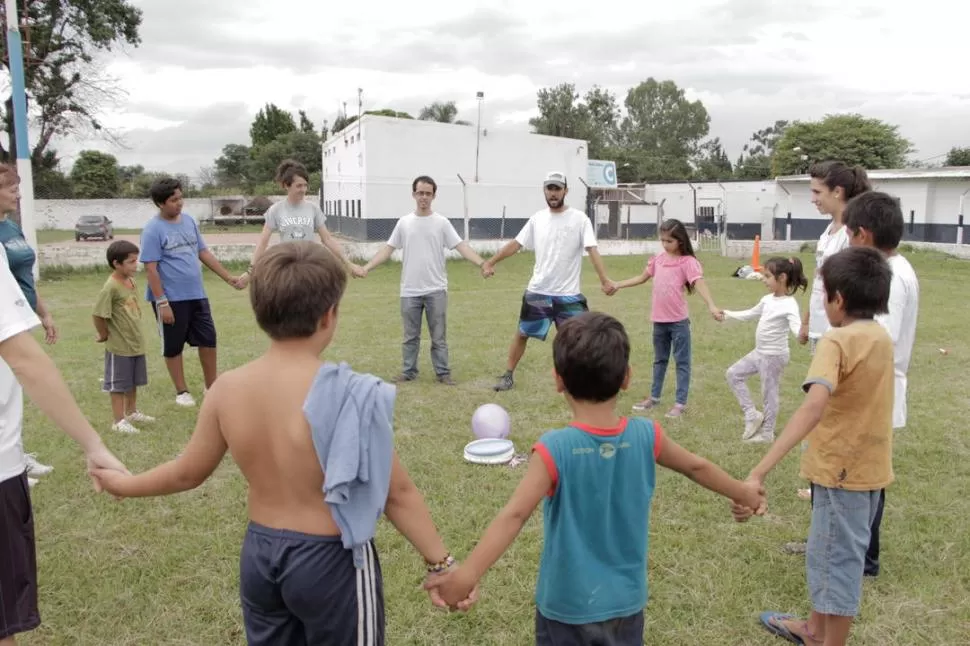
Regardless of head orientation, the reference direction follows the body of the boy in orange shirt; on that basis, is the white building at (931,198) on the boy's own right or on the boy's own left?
on the boy's own right

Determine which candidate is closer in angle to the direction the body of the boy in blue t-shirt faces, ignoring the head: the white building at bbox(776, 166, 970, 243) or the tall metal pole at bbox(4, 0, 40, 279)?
the white building

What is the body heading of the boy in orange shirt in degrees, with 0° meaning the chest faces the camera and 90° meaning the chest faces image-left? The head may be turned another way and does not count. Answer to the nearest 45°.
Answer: approximately 135°

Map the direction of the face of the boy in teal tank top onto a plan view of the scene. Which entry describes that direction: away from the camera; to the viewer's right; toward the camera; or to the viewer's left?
away from the camera

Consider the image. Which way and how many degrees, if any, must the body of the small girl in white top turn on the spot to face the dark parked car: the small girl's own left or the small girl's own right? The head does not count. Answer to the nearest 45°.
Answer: approximately 90° to the small girl's own right

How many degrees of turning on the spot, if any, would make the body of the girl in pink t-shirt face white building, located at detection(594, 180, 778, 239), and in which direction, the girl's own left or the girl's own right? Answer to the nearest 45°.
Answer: approximately 135° to the girl's own right

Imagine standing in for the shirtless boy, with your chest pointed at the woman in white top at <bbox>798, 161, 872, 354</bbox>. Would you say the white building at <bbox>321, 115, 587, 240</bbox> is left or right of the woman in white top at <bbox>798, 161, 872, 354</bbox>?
left

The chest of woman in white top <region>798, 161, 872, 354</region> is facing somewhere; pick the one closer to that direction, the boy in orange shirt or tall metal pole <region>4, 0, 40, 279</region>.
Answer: the tall metal pole

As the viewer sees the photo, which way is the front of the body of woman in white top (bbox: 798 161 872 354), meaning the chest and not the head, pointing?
to the viewer's left
